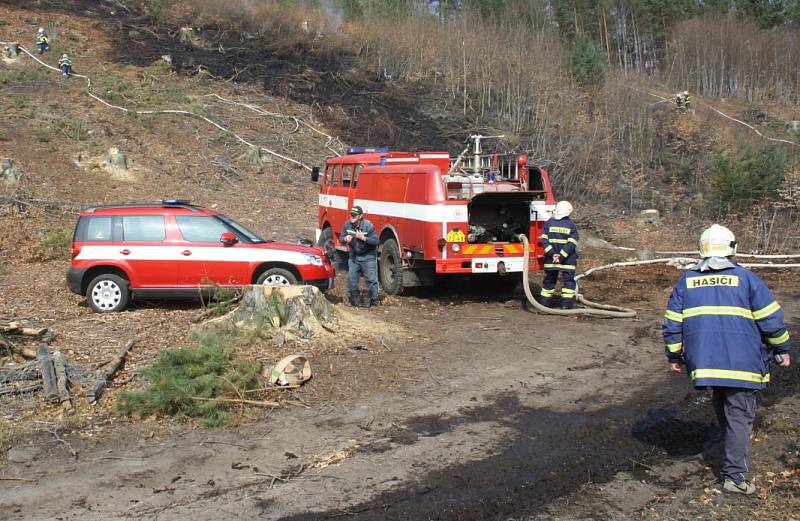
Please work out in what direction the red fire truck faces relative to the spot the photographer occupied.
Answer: facing away from the viewer and to the left of the viewer

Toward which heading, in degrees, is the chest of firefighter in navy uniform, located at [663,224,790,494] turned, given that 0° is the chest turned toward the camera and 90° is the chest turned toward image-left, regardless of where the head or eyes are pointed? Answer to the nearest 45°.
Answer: approximately 180°

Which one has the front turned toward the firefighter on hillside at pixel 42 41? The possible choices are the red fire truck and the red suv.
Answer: the red fire truck

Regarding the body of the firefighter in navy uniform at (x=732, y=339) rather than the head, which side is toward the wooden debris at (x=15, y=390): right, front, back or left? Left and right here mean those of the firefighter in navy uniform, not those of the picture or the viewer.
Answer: left

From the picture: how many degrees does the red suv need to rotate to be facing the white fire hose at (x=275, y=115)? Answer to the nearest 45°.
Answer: approximately 90° to its left

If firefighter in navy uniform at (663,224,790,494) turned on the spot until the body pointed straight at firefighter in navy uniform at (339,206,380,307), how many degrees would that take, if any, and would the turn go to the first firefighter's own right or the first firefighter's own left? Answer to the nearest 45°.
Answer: approximately 45° to the first firefighter's own left

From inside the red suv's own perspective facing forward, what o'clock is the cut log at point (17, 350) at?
The cut log is roughly at 4 o'clock from the red suv.

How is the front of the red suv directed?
to the viewer's right
